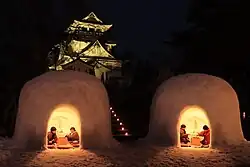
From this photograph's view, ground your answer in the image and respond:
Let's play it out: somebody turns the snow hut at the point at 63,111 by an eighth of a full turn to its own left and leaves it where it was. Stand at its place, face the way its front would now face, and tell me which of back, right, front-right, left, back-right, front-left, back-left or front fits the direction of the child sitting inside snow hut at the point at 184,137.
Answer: front-left

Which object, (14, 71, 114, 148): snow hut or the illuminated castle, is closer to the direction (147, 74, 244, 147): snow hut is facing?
the snow hut

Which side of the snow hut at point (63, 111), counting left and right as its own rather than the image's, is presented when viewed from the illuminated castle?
back

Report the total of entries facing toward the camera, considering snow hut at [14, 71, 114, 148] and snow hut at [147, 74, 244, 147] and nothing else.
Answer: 2

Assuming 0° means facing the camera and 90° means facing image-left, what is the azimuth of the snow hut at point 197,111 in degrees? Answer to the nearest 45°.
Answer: approximately 0°

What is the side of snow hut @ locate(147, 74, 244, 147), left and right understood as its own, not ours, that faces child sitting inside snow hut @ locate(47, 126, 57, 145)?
right

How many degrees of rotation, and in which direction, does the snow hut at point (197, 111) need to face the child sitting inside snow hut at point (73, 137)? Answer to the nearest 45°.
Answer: approximately 45° to its right

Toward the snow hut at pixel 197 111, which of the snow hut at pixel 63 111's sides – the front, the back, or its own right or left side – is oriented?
left

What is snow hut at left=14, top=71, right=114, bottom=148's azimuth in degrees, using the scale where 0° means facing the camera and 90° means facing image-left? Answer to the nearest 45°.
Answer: approximately 0°
